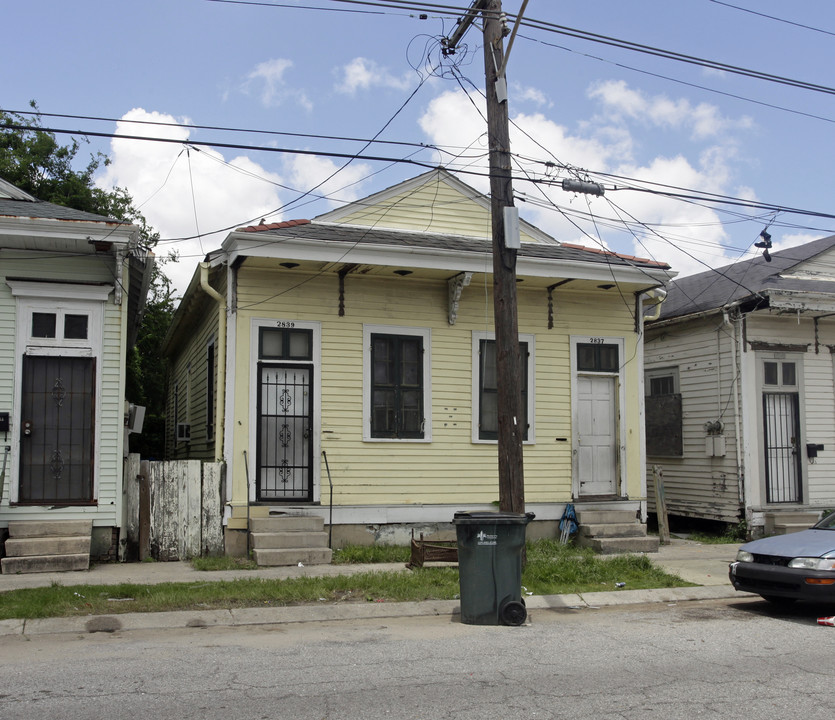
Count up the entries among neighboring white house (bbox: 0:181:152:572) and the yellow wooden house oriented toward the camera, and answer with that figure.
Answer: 2

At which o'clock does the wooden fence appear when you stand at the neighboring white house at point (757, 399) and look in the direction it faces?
The wooden fence is roughly at 3 o'clock from the neighboring white house.

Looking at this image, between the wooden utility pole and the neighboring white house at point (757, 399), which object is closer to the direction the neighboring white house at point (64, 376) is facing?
the wooden utility pole

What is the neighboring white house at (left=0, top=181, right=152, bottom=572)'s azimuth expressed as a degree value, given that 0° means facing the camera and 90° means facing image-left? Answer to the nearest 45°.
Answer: approximately 0°

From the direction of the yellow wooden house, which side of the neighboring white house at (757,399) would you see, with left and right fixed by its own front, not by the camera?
right

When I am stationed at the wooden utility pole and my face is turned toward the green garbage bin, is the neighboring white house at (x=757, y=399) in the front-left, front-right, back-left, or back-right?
back-left

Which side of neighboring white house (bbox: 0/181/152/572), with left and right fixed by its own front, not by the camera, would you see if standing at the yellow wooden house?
left

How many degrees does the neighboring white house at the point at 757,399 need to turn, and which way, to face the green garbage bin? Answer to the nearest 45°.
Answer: approximately 45° to its right
